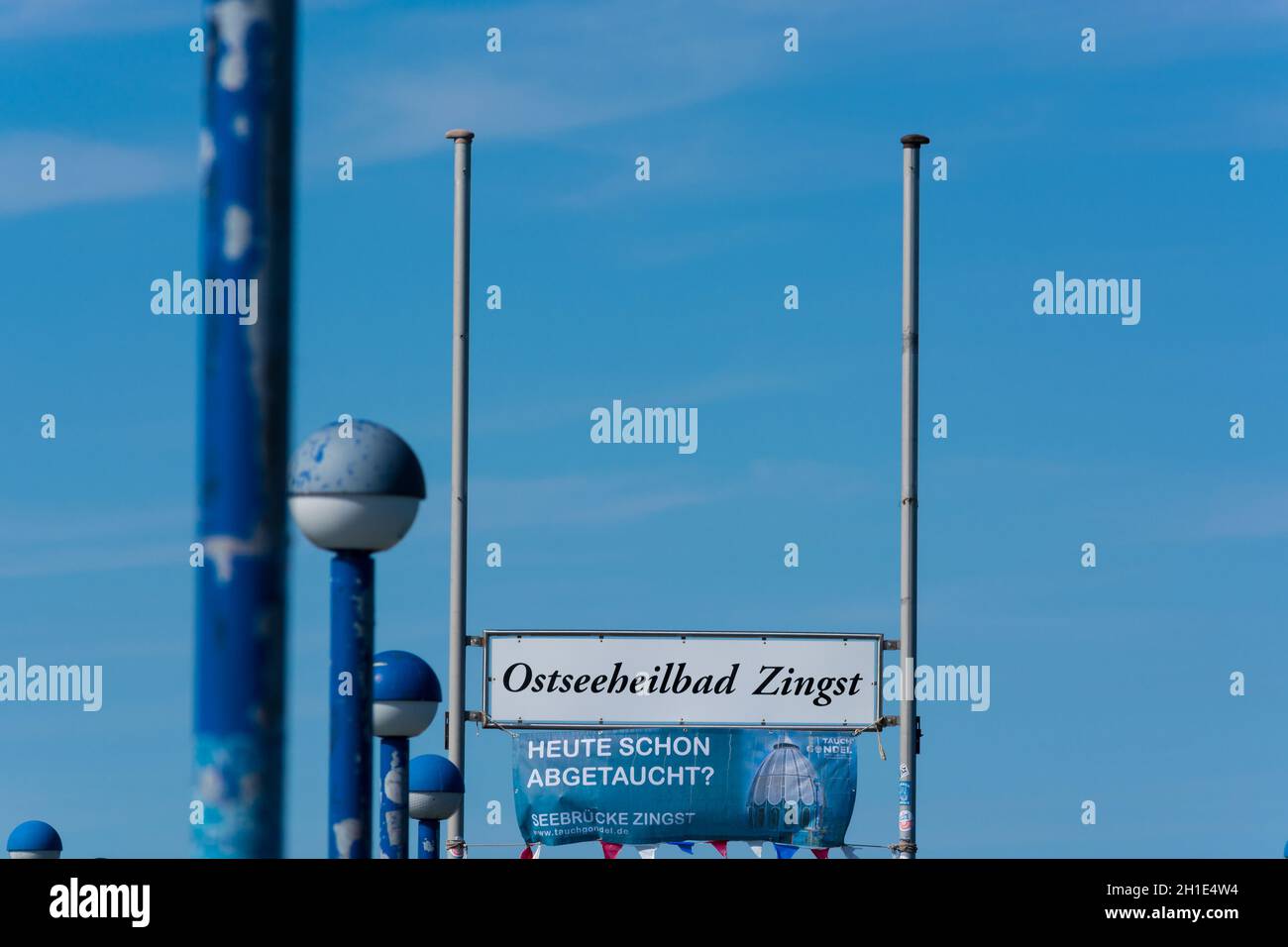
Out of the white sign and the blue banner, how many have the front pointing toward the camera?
2

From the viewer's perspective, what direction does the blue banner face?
toward the camera

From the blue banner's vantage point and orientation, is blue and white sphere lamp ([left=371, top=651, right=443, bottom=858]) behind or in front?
in front

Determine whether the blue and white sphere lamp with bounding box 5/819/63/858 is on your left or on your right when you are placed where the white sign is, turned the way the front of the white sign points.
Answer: on your right

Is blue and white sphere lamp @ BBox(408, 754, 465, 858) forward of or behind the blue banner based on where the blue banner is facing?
forward

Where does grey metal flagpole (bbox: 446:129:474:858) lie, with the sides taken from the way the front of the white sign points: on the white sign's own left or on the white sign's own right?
on the white sign's own right

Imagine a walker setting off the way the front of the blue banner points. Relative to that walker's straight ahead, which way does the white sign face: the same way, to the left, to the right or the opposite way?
the same way

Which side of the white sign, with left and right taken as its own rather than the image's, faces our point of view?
front

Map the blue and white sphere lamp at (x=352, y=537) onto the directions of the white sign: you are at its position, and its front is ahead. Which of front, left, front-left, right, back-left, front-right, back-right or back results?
front

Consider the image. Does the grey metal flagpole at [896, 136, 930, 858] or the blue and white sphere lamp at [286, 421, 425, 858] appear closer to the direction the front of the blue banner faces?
the blue and white sphere lamp

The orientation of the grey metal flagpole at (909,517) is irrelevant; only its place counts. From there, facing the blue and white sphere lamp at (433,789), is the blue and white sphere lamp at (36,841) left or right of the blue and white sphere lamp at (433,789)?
right

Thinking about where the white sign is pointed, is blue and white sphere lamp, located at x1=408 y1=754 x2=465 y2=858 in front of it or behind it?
in front
